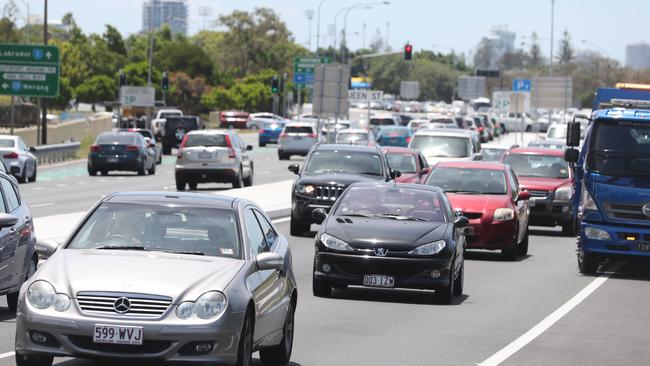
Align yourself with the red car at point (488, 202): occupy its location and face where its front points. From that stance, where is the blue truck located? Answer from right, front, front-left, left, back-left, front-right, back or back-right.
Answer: front-left

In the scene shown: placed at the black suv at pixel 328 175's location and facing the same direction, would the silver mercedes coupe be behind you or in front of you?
in front

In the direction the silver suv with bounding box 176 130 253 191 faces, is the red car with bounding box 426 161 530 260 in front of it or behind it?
behind

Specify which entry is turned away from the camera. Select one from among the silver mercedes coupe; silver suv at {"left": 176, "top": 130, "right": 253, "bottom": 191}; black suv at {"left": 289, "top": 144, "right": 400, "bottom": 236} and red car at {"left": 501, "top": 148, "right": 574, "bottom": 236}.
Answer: the silver suv

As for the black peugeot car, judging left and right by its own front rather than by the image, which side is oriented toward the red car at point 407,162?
back

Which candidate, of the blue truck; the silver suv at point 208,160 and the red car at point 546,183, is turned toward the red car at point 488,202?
the red car at point 546,183

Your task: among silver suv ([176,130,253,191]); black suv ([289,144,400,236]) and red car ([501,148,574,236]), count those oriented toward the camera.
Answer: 2

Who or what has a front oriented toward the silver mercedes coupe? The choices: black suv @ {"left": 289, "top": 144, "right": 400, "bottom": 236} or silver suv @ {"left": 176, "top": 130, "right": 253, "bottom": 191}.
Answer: the black suv

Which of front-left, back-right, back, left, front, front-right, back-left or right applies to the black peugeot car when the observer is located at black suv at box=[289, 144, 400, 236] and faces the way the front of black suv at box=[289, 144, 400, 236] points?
front

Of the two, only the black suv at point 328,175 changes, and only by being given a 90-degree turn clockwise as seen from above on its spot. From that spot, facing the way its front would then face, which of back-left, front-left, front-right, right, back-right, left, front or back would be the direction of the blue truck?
back-left

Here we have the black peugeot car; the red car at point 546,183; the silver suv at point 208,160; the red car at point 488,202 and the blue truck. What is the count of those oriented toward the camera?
4

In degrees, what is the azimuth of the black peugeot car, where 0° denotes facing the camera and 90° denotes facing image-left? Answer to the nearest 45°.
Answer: approximately 0°

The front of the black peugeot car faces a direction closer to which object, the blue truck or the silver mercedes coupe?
the silver mercedes coupe

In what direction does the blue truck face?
toward the camera

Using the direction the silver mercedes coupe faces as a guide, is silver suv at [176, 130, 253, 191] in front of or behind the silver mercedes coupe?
behind

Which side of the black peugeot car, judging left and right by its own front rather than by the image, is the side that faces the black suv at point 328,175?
back

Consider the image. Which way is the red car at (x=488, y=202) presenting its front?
toward the camera

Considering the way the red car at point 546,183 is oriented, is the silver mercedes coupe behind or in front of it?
in front
